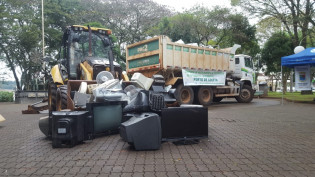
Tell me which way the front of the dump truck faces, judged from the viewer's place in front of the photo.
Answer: facing away from the viewer and to the right of the viewer

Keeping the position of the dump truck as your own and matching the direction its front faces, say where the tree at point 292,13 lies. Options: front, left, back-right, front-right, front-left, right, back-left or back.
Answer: front

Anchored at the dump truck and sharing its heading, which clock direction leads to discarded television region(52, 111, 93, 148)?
The discarded television is roughly at 5 o'clock from the dump truck.

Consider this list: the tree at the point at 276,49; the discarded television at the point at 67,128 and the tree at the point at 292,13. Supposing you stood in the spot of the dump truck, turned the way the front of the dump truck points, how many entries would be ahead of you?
2

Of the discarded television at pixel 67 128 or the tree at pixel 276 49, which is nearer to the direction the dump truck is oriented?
the tree

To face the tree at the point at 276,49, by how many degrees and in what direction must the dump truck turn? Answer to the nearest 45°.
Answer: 0° — it already faces it

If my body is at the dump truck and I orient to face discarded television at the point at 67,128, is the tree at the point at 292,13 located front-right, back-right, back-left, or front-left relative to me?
back-left
